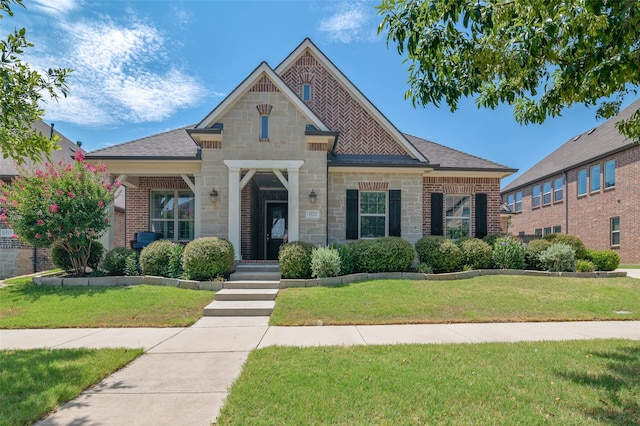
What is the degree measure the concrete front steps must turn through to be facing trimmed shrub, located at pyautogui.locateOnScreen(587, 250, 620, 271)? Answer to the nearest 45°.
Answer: approximately 90° to its left

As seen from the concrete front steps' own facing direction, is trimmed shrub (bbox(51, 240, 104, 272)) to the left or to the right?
on its right

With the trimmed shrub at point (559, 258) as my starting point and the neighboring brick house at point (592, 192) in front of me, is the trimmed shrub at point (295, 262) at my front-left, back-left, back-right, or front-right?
back-left

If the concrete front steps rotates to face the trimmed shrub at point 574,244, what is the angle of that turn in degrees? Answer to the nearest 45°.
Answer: approximately 90° to its left

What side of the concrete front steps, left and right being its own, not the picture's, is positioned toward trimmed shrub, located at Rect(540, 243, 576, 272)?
left

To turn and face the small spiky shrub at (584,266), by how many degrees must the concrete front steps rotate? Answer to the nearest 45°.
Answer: approximately 90° to its left

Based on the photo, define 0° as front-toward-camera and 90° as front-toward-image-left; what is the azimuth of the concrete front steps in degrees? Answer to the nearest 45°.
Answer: approximately 0°
